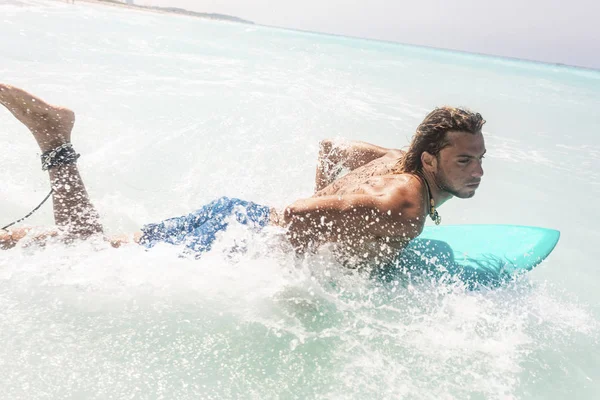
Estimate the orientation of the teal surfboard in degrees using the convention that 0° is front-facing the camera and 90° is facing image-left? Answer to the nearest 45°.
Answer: approximately 270°
